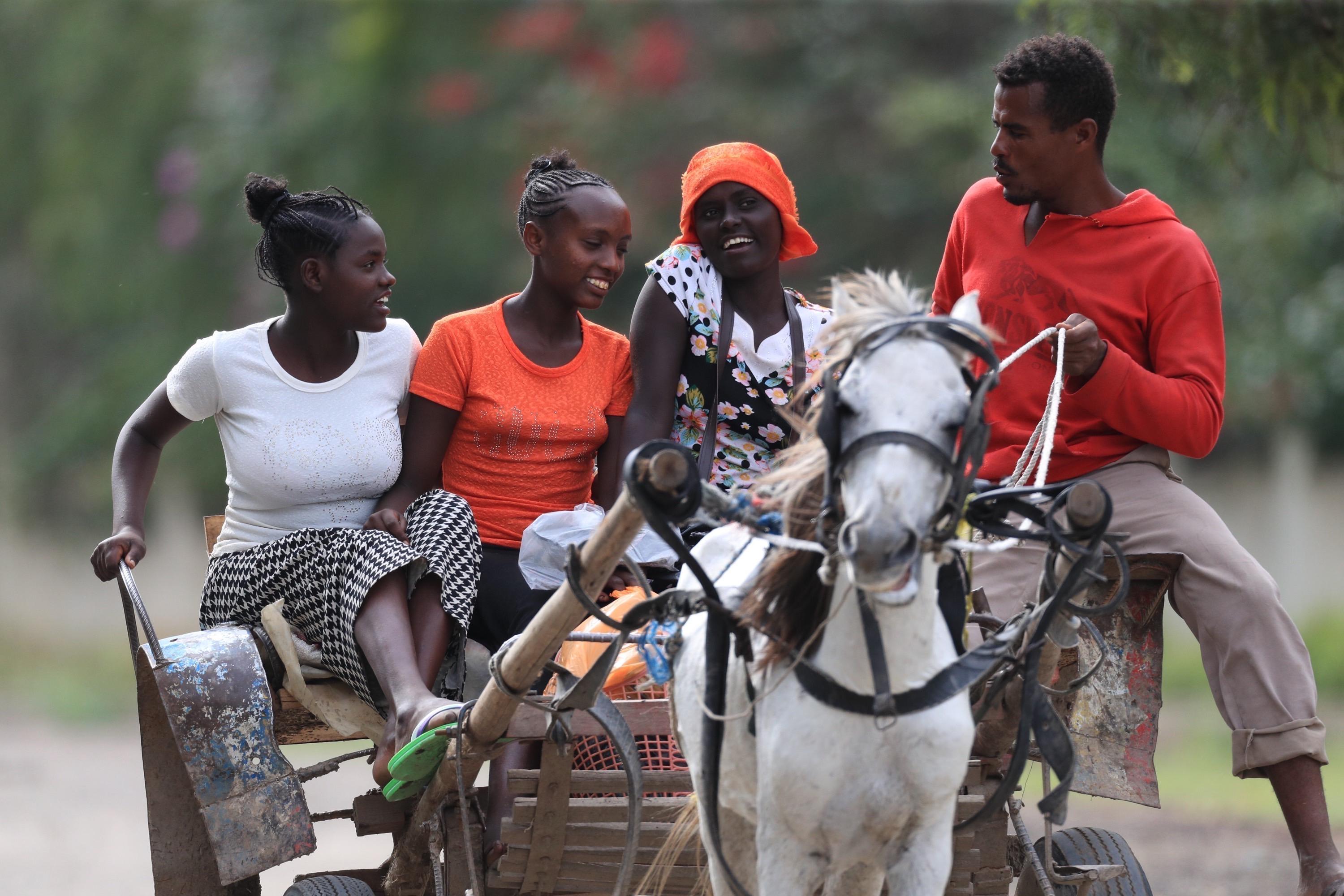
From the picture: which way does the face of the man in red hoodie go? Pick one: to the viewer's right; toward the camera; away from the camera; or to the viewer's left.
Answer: to the viewer's left

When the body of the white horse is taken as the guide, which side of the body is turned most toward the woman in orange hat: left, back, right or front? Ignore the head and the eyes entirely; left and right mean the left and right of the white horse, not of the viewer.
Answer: back

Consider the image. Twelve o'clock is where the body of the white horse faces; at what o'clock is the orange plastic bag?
The orange plastic bag is roughly at 5 o'clock from the white horse.

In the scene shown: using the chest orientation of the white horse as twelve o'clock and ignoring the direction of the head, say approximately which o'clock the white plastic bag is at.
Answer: The white plastic bag is roughly at 5 o'clock from the white horse.

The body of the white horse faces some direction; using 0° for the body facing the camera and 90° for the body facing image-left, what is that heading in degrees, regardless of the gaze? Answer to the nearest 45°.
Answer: approximately 0°

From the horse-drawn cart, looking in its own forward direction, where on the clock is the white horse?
The white horse is roughly at 11 o'clock from the horse-drawn cart.

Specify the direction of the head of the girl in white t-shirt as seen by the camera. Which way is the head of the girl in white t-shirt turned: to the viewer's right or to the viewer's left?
to the viewer's right

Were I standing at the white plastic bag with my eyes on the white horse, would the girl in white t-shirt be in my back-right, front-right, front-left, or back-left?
back-right

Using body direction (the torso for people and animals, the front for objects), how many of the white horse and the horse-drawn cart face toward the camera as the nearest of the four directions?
2

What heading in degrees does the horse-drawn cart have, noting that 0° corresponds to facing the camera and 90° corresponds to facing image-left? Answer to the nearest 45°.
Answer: approximately 0°
